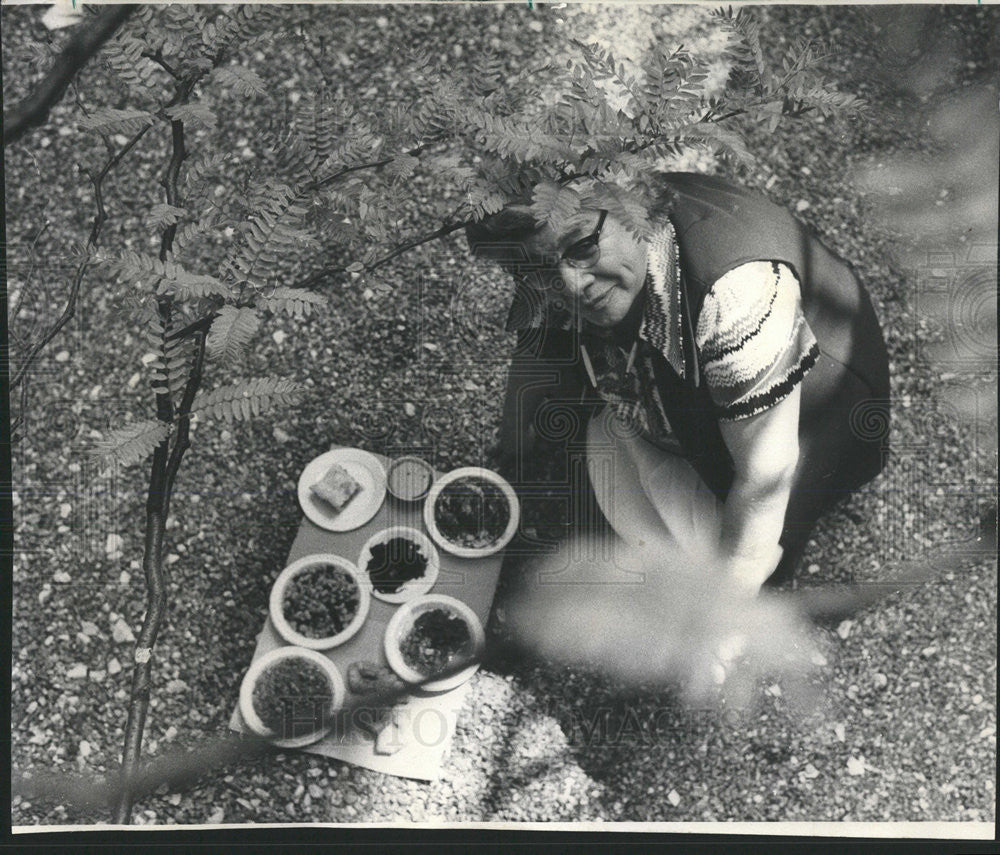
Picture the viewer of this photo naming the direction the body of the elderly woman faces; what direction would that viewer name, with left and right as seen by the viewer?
facing the viewer and to the left of the viewer

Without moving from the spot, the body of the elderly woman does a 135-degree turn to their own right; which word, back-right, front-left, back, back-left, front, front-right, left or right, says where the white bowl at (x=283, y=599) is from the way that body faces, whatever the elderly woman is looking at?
left

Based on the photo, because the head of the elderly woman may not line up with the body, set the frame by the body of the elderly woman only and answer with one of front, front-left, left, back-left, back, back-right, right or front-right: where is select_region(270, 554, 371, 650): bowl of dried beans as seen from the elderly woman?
front-right

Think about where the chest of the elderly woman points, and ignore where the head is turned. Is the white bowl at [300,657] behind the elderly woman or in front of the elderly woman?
in front
